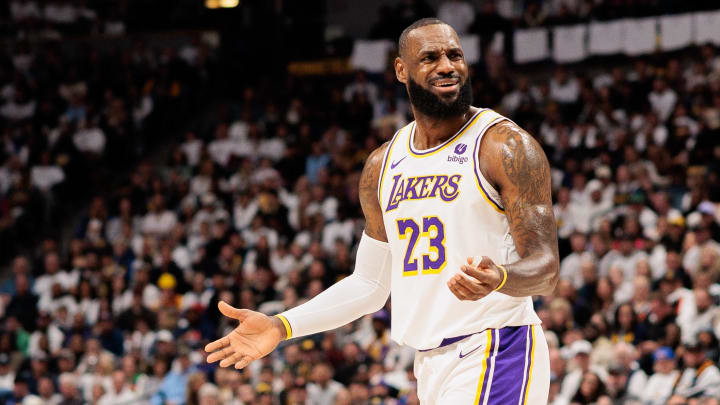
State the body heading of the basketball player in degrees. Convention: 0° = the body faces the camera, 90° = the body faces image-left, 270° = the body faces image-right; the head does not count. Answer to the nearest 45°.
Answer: approximately 45°

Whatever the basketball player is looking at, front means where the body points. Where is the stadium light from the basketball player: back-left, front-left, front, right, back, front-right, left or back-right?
back-right
